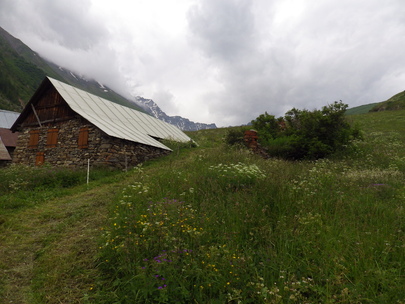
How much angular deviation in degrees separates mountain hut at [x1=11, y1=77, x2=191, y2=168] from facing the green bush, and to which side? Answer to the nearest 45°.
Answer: approximately 90° to its left

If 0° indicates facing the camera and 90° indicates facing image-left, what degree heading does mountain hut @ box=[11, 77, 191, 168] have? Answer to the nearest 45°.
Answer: approximately 45°
